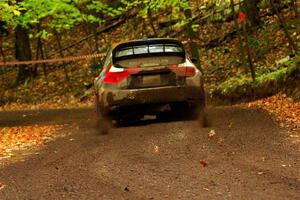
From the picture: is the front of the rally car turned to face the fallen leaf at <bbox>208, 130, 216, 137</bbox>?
no

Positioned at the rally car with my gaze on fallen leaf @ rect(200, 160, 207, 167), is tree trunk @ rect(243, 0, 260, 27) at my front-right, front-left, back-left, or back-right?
back-left

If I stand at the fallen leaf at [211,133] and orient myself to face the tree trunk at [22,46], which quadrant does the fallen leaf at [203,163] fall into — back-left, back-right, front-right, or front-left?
back-left

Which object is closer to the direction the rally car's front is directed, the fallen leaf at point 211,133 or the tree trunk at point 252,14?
the tree trunk

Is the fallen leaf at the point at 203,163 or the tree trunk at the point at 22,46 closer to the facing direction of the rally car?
the tree trunk

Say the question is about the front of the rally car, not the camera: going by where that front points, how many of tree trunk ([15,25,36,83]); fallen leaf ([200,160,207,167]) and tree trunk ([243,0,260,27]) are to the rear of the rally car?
1

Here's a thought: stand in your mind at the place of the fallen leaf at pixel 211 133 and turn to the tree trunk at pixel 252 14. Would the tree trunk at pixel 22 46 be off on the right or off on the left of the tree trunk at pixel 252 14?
left

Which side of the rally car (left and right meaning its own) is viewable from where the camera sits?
back

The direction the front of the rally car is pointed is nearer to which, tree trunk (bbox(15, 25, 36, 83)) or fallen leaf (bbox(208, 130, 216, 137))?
the tree trunk

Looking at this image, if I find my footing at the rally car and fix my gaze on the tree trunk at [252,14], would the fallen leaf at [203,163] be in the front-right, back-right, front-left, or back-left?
back-right

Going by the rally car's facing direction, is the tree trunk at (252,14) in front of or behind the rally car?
in front

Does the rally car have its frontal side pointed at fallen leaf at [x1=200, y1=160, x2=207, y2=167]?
no
